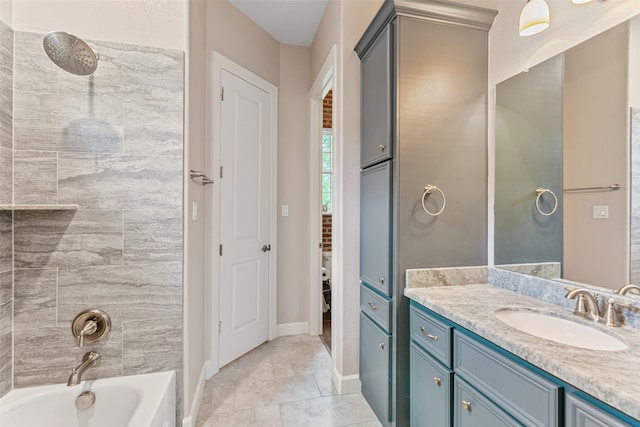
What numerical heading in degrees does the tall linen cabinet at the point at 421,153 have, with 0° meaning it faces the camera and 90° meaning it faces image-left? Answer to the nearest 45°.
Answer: approximately 45°

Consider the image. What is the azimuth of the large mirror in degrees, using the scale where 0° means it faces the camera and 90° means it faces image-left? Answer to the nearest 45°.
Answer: approximately 45°

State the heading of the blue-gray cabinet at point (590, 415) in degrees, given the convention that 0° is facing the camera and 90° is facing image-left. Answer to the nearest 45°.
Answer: approximately 45°

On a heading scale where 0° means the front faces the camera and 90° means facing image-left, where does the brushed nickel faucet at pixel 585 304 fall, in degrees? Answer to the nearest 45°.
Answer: approximately 45°

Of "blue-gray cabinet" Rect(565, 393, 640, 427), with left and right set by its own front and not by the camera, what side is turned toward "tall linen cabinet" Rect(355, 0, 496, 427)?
right

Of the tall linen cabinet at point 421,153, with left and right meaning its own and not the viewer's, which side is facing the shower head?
front

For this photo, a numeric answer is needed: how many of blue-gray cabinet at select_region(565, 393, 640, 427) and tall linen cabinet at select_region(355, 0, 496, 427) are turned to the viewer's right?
0
